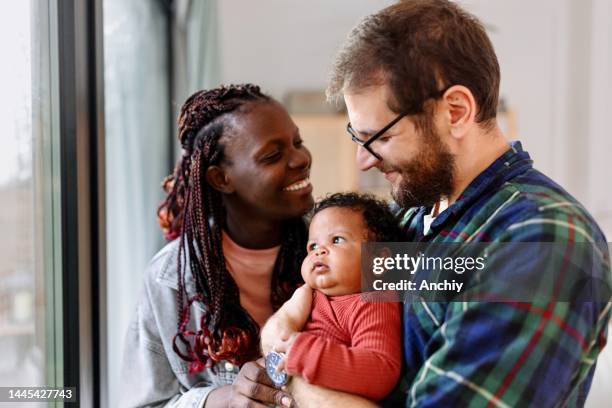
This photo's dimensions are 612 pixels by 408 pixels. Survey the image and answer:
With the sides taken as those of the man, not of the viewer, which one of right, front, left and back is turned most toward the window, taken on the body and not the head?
front

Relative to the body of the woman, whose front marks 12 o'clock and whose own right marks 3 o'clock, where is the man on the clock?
The man is roughly at 12 o'clock from the woman.

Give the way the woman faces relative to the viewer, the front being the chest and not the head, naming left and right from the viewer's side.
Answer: facing the viewer and to the right of the viewer

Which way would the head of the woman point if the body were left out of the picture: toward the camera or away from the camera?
toward the camera

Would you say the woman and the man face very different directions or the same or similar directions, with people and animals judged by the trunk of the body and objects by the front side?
very different directions

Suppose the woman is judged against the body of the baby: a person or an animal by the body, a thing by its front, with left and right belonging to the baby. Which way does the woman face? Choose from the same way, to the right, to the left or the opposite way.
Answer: to the left

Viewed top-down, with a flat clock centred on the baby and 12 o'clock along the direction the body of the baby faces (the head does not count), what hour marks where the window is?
The window is roughly at 2 o'clock from the baby.
